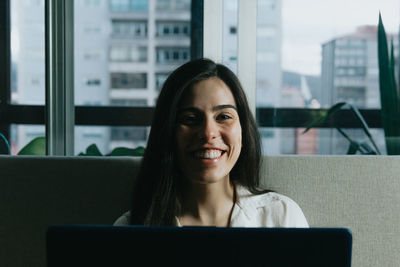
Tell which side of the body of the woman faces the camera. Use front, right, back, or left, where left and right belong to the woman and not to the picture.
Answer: front

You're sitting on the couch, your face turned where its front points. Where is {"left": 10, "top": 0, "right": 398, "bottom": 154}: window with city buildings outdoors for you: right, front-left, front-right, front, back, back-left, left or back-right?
back

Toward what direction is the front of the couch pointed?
toward the camera

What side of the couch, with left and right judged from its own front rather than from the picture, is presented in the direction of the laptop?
front

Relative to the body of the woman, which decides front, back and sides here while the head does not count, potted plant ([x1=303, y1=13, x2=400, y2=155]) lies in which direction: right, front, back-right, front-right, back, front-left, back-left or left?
back-left

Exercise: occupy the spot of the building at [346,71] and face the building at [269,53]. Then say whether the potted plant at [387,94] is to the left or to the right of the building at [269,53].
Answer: left
